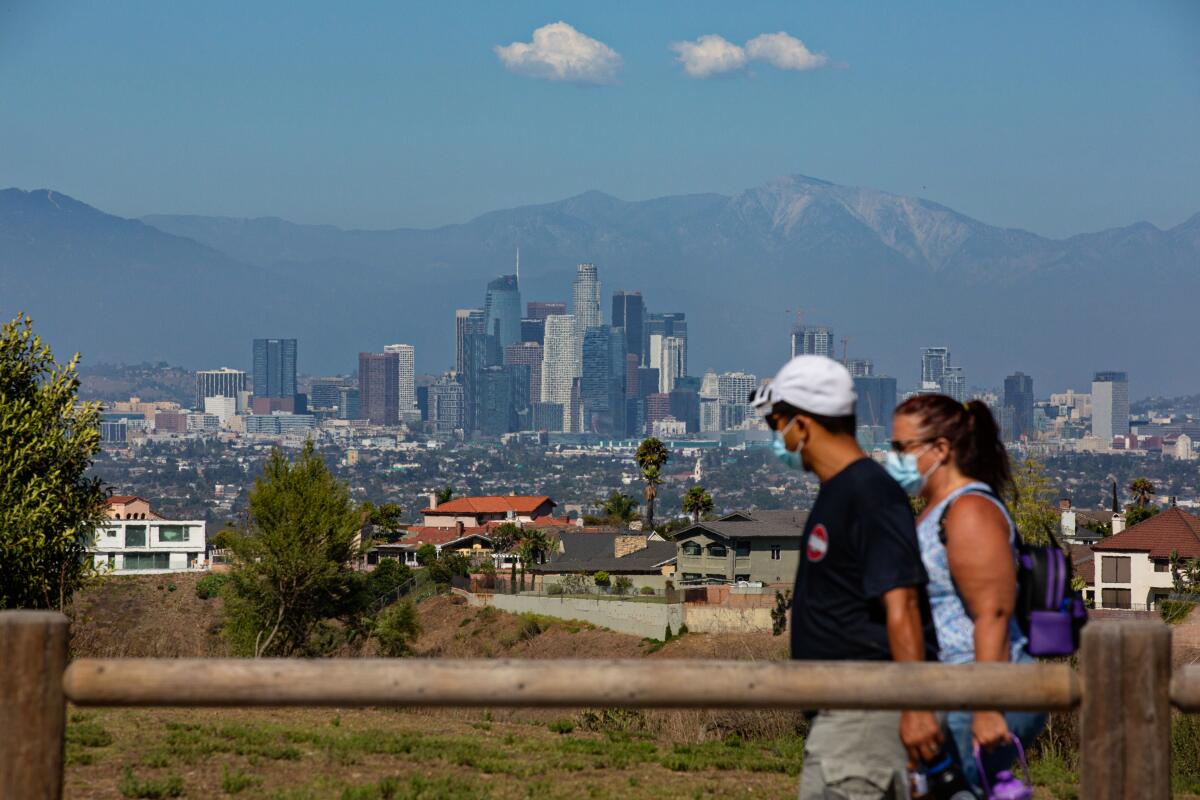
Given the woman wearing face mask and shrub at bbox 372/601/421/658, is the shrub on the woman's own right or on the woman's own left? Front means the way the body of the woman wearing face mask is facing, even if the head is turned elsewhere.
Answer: on the woman's own right

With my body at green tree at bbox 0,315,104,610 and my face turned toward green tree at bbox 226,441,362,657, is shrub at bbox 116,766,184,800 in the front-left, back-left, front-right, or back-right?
back-right

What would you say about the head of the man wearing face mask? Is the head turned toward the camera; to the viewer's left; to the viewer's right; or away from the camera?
to the viewer's left

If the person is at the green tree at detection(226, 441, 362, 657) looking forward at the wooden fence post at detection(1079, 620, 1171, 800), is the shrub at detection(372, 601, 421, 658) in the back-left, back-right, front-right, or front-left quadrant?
back-left

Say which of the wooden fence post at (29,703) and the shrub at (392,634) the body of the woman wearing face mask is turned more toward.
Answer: the wooden fence post

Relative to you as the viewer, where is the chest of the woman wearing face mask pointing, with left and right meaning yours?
facing to the left of the viewer

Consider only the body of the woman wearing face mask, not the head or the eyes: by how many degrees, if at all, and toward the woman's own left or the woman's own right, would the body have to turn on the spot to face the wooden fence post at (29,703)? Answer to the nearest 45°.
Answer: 0° — they already face it

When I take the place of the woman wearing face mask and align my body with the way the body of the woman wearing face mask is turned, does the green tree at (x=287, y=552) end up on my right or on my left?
on my right

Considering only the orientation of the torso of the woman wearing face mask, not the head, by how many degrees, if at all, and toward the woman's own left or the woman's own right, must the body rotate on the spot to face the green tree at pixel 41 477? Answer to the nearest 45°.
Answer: approximately 45° to the woman's own right
